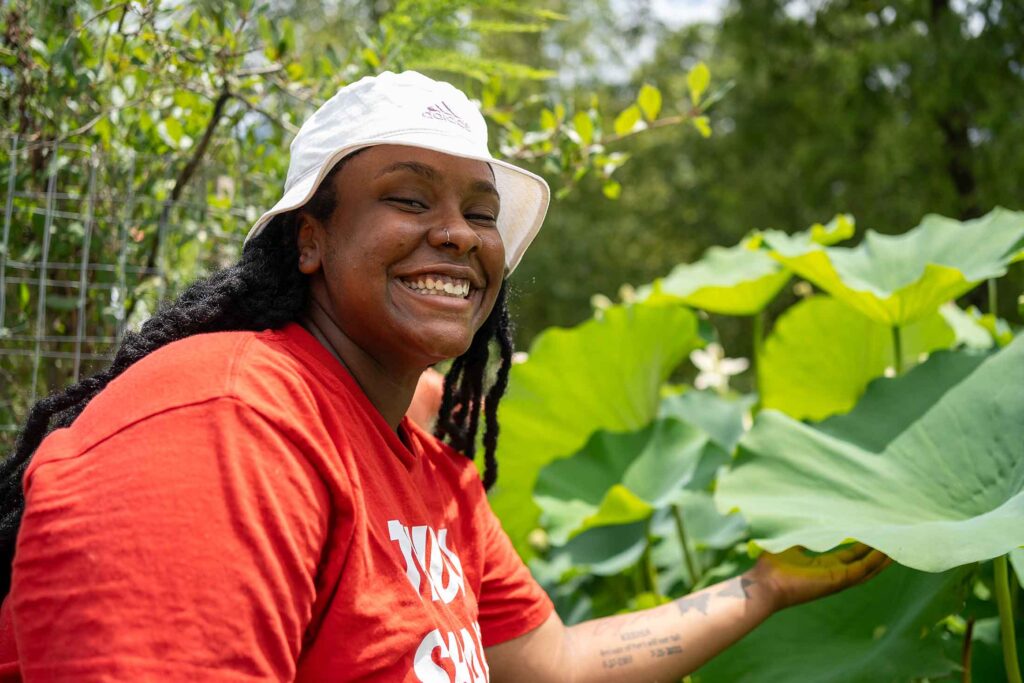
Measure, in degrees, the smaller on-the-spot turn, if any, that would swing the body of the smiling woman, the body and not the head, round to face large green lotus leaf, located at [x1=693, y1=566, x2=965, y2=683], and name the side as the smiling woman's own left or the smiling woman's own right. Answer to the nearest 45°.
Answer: approximately 90° to the smiling woman's own left

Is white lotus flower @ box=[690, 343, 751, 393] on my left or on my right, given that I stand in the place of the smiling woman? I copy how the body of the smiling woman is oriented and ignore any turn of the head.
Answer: on my left

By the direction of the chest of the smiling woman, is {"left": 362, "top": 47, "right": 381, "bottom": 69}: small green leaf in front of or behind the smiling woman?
behind

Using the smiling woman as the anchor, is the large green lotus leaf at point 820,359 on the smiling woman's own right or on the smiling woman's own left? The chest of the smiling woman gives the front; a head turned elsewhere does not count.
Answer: on the smiling woman's own left

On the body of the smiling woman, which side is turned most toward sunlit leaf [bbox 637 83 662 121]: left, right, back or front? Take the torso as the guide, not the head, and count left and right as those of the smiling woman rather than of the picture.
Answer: left

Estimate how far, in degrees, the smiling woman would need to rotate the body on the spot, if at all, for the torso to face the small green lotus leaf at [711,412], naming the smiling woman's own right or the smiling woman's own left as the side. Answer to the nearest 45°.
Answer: approximately 90° to the smiling woman's own left

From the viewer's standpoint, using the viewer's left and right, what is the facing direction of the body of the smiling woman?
facing the viewer and to the right of the viewer

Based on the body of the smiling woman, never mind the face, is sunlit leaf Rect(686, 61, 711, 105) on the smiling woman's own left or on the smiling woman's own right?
on the smiling woman's own left

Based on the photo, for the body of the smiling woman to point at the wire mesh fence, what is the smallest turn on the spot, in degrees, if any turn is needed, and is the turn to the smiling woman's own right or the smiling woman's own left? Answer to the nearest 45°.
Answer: approximately 180°

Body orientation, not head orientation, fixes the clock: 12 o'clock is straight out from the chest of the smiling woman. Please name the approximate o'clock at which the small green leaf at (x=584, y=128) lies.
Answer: The small green leaf is roughly at 8 o'clock from the smiling woman.

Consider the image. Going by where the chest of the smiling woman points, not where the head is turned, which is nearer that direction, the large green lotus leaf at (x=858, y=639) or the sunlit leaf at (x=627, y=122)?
the large green lotus leaf

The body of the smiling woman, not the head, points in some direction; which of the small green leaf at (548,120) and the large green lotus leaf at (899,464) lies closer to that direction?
the large green lotus leaf
